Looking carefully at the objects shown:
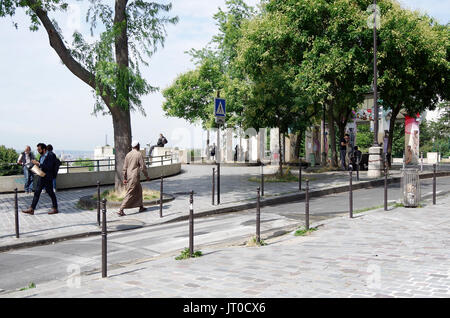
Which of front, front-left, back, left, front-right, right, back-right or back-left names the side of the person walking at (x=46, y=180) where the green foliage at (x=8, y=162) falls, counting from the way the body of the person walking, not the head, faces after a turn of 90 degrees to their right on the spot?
front

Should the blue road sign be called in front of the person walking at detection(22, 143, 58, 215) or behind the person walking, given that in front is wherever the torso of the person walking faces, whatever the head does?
behind

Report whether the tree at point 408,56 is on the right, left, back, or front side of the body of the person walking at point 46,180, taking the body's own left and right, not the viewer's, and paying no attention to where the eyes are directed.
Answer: back

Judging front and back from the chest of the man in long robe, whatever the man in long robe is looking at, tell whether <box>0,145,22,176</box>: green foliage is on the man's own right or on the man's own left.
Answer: on the man's own left

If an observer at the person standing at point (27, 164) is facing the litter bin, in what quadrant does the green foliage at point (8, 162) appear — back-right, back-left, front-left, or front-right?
back-left

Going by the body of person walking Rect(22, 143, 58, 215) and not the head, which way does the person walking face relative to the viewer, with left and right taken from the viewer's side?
facing to the left of the viewer

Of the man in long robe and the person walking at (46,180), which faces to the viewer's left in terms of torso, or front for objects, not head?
the person walking

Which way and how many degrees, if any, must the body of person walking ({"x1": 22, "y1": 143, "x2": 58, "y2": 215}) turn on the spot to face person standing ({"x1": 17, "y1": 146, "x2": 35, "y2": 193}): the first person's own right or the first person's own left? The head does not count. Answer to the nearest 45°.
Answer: approximately 90° to the first person's own right

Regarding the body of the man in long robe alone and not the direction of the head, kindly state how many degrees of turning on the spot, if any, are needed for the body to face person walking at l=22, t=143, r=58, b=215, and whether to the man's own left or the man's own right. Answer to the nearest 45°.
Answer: approximately 135° to the man's own left

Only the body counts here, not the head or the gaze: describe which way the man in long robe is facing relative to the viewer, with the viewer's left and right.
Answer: facing away from the viewer and to the right of the viewer

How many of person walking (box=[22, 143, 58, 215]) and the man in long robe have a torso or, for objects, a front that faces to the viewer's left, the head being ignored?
1
